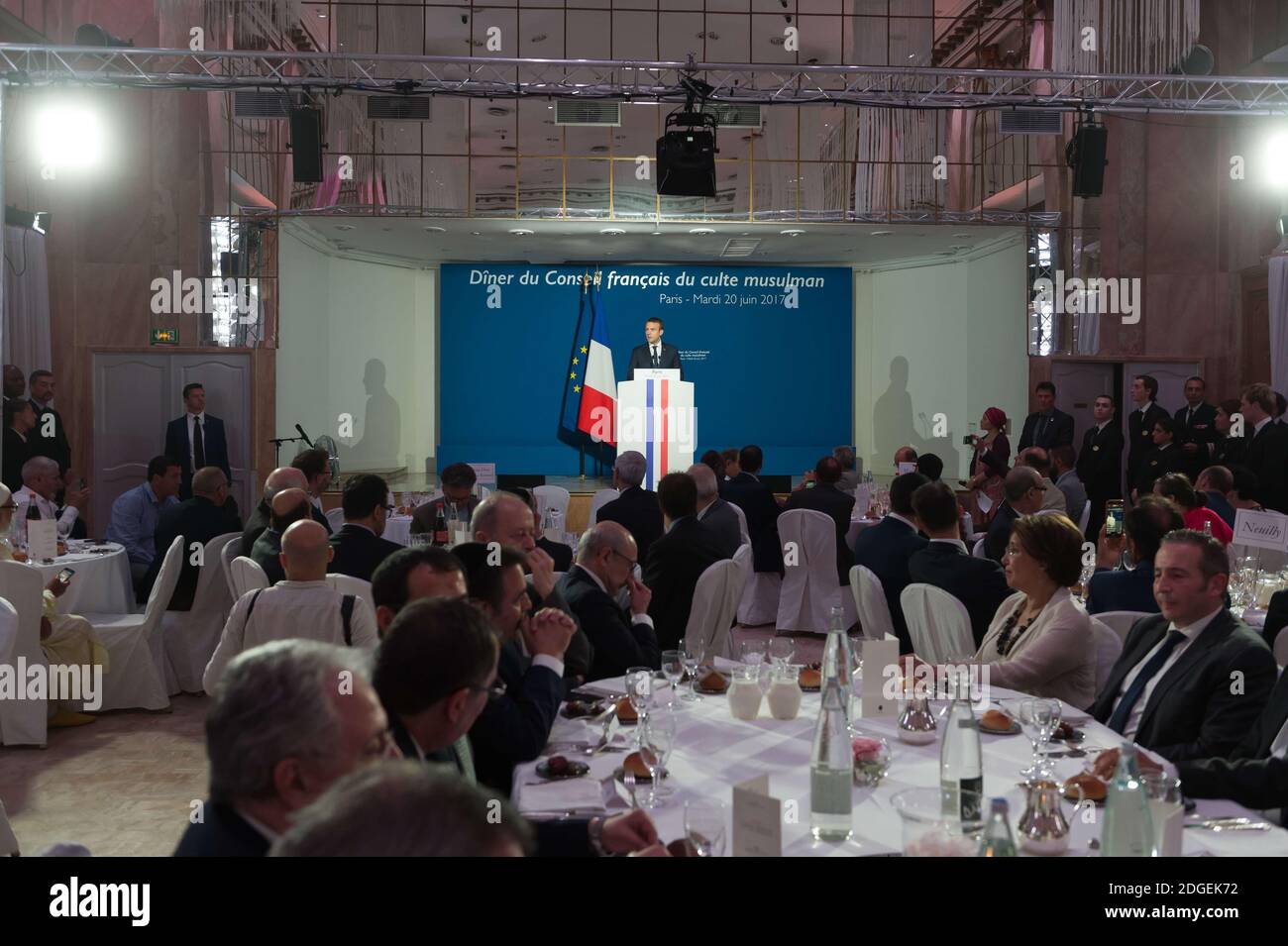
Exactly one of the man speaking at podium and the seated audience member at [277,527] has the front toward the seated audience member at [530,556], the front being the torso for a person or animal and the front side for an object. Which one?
the man speaking at podium

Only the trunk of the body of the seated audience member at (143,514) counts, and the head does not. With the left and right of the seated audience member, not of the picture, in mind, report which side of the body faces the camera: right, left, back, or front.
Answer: right

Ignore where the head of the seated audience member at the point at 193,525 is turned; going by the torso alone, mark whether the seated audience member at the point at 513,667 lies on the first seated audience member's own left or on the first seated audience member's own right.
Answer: on the first seated audience member's own right

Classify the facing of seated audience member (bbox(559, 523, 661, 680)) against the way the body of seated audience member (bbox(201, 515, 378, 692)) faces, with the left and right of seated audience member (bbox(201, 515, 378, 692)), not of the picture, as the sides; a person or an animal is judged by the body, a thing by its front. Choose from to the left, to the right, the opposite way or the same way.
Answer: to the right

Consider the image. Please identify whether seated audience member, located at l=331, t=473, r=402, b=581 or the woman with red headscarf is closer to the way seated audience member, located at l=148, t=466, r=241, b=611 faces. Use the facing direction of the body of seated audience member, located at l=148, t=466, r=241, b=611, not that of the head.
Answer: the woman with red headscarf

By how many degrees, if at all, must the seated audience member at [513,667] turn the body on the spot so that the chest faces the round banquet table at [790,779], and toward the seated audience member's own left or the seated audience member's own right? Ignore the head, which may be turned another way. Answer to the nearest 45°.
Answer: approximately 45° to the seated audience member's own right

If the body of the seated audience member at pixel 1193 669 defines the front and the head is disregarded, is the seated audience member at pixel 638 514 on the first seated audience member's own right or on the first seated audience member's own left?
on the first seated audience member's own right

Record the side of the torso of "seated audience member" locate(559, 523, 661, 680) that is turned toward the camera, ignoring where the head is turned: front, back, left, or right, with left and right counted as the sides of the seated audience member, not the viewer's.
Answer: right

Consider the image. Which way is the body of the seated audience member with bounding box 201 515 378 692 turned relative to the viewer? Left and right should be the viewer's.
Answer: facing away from the viewer

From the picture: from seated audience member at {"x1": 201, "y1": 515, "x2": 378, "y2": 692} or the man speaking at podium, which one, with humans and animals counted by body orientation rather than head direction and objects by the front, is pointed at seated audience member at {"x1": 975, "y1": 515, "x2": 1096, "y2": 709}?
the man speaking at podium
